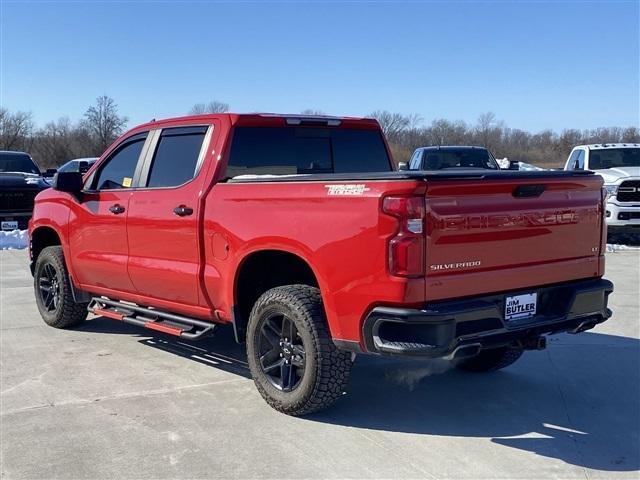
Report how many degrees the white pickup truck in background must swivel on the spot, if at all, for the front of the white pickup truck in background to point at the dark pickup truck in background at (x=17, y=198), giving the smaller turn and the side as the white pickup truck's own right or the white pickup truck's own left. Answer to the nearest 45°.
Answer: approximately 90° to the white pickup truck's own right

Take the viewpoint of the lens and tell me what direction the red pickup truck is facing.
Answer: facing away from the viewer and to the left of the viewer

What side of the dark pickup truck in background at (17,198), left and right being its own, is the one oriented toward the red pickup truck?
front

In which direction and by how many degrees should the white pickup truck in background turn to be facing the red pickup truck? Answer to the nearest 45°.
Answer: approximately 45° to its right

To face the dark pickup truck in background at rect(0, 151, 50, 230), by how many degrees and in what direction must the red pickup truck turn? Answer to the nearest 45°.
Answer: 0° — it already faces it

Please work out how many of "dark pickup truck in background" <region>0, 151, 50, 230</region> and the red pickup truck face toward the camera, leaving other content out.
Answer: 1

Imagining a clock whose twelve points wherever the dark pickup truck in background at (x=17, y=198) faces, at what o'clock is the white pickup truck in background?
The white pickup truck in background is roughly at 10 o'clock from the dark pickup truck in background.
